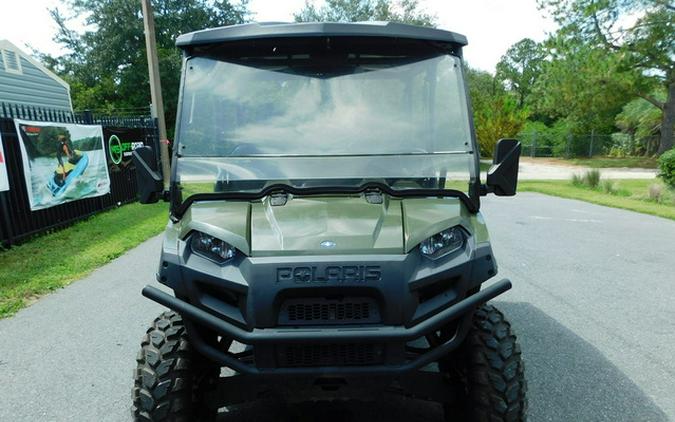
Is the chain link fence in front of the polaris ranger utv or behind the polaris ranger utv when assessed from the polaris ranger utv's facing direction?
behind

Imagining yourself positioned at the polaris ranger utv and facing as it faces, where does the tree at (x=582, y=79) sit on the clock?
The tree is roughly at 7 o'clock from the polaris ranger utv.

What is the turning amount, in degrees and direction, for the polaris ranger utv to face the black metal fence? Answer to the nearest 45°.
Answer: approximately 135° to its right

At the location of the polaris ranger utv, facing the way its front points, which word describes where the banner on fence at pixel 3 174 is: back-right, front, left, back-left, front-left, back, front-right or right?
back-right

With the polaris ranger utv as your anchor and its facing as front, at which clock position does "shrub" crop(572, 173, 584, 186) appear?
The shrub is roughly at 7 o'clock from the polaris ranger utv.

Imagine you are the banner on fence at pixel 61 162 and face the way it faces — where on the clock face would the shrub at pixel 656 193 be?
The shrub is roughly at 11 o'clock from the banner on fence.

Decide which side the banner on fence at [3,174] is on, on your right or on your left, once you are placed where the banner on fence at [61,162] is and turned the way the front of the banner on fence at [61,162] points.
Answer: on your right

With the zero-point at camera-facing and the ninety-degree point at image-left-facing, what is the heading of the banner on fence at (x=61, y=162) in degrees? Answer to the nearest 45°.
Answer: approximately 315°

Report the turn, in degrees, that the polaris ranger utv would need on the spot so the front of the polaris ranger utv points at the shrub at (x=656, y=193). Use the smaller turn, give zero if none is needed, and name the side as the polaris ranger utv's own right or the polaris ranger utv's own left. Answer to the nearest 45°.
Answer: approximately 135° to the polaris ranger utv's own left

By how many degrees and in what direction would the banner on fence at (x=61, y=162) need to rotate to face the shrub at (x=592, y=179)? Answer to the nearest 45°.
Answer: approximately 45° to its left

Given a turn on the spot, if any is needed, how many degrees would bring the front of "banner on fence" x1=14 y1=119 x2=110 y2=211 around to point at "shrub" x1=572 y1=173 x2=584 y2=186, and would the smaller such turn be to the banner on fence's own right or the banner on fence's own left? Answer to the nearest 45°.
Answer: approximately 45° to the banner on fence's own left

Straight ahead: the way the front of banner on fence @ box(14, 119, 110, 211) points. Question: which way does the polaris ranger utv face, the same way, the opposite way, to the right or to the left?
to the right
